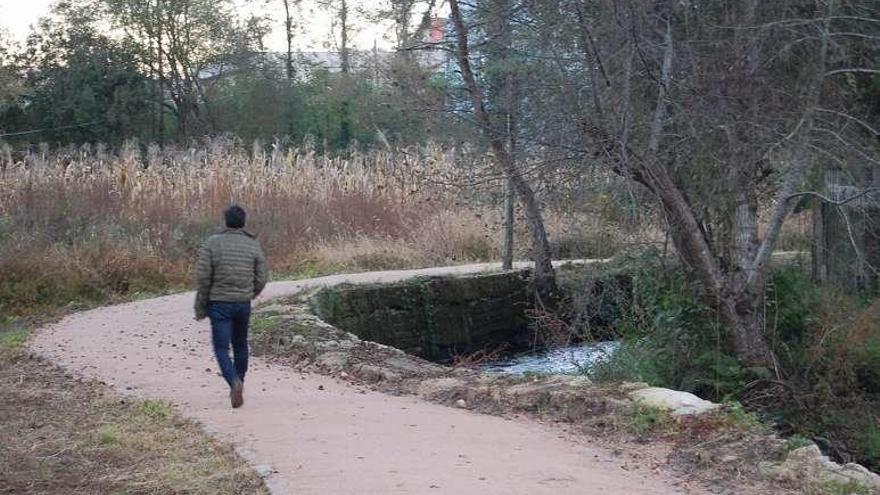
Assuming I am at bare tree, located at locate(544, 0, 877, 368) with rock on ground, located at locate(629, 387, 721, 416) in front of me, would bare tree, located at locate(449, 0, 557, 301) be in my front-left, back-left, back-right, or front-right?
back-right

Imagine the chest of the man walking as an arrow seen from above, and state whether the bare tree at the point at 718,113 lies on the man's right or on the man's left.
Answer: on the man's right

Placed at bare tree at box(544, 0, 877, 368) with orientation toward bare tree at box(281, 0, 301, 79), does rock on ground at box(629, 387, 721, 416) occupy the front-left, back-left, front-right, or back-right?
back-left

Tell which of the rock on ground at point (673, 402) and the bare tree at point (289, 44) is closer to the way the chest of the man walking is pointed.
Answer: the bare tree

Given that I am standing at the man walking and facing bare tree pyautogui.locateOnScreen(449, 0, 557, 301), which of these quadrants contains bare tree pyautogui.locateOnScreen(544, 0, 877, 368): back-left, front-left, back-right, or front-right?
front-right

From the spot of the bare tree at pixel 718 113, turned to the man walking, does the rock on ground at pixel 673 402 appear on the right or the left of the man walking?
left

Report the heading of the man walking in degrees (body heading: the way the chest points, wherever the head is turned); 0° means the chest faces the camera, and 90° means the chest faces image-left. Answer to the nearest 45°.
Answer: approximately 180°

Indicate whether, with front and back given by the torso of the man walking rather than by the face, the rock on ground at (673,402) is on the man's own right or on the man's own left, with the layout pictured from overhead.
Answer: on the man's own right

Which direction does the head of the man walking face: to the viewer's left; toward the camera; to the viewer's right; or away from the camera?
away from the camera

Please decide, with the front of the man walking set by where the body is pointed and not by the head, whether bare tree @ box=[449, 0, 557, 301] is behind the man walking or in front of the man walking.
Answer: in front

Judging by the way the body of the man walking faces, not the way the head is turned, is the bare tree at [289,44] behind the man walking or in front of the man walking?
in front
